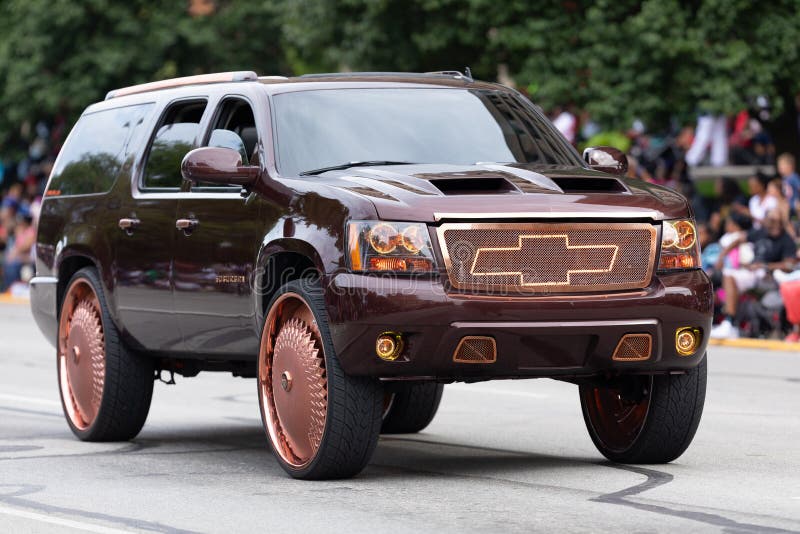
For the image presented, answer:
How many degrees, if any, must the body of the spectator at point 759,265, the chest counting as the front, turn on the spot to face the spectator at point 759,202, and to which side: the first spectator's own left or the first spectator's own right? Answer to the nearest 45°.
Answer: approximately 135° to the first spectator's own right

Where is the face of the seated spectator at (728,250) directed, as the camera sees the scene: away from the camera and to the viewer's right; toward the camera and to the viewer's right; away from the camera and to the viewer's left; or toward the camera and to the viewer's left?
toward the camera and to the viewer's left

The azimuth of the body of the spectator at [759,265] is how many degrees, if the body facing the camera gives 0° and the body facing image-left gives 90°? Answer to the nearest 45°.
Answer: approximately 45°

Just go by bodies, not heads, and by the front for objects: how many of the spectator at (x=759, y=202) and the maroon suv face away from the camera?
0

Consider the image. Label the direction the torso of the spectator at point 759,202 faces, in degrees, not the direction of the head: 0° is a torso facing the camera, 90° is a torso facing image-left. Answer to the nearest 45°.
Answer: approximately 45°

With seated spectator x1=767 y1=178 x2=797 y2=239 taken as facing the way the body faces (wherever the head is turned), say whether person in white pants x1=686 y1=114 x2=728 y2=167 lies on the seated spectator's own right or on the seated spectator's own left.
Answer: on the seated spectator's own right

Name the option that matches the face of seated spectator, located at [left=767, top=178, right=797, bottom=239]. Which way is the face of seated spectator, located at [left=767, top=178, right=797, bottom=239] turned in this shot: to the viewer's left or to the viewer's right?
to the viewer's left

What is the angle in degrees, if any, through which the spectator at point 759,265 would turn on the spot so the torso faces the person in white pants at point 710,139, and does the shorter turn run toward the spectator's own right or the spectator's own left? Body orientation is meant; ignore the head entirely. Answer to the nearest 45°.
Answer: approximately 135° to the spectator's own right
